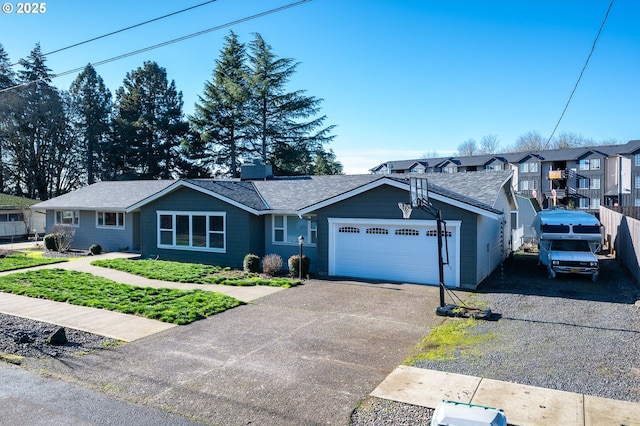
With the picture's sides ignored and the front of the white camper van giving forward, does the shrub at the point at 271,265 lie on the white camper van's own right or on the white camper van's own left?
on the white camper van's own right

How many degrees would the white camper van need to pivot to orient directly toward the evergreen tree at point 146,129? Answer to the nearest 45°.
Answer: approximately 90° to its right

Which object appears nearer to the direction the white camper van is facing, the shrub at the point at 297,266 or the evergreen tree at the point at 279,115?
the shrub

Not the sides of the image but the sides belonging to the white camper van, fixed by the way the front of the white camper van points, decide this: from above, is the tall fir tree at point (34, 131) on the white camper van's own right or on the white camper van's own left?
on the white camper van's own right

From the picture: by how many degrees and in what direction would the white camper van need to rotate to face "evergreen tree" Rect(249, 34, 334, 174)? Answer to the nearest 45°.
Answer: approximately 135° to its right

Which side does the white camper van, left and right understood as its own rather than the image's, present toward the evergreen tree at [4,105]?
right

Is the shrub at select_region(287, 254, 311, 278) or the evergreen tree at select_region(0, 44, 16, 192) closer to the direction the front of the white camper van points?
the shrub

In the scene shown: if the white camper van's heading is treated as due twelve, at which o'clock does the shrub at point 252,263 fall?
The shrub is roughly at 2 o'clock from the white camper van.

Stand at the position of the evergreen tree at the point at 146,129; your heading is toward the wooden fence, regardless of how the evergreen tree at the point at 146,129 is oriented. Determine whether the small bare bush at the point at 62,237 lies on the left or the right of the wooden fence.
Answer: right

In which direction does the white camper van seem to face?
toward the camera

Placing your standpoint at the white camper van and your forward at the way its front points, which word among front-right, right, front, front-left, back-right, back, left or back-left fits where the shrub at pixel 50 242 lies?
right

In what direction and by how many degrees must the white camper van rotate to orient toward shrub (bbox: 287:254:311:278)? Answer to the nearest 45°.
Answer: approximately 45° to its right

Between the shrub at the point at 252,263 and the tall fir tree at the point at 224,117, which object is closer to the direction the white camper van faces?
the shrub

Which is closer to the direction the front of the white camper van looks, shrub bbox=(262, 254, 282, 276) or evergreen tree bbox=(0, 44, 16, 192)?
the shrub

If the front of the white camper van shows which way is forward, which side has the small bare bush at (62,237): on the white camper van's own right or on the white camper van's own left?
on the white camper van's own right
